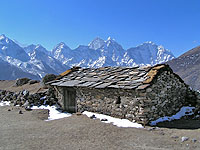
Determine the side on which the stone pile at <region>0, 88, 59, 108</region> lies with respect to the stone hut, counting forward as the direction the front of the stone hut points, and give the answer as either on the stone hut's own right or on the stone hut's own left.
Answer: on the stone hut's own right

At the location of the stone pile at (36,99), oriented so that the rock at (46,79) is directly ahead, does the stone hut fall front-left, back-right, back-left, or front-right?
back-right

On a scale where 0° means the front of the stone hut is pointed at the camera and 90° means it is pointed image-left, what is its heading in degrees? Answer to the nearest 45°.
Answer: approximately 45°
